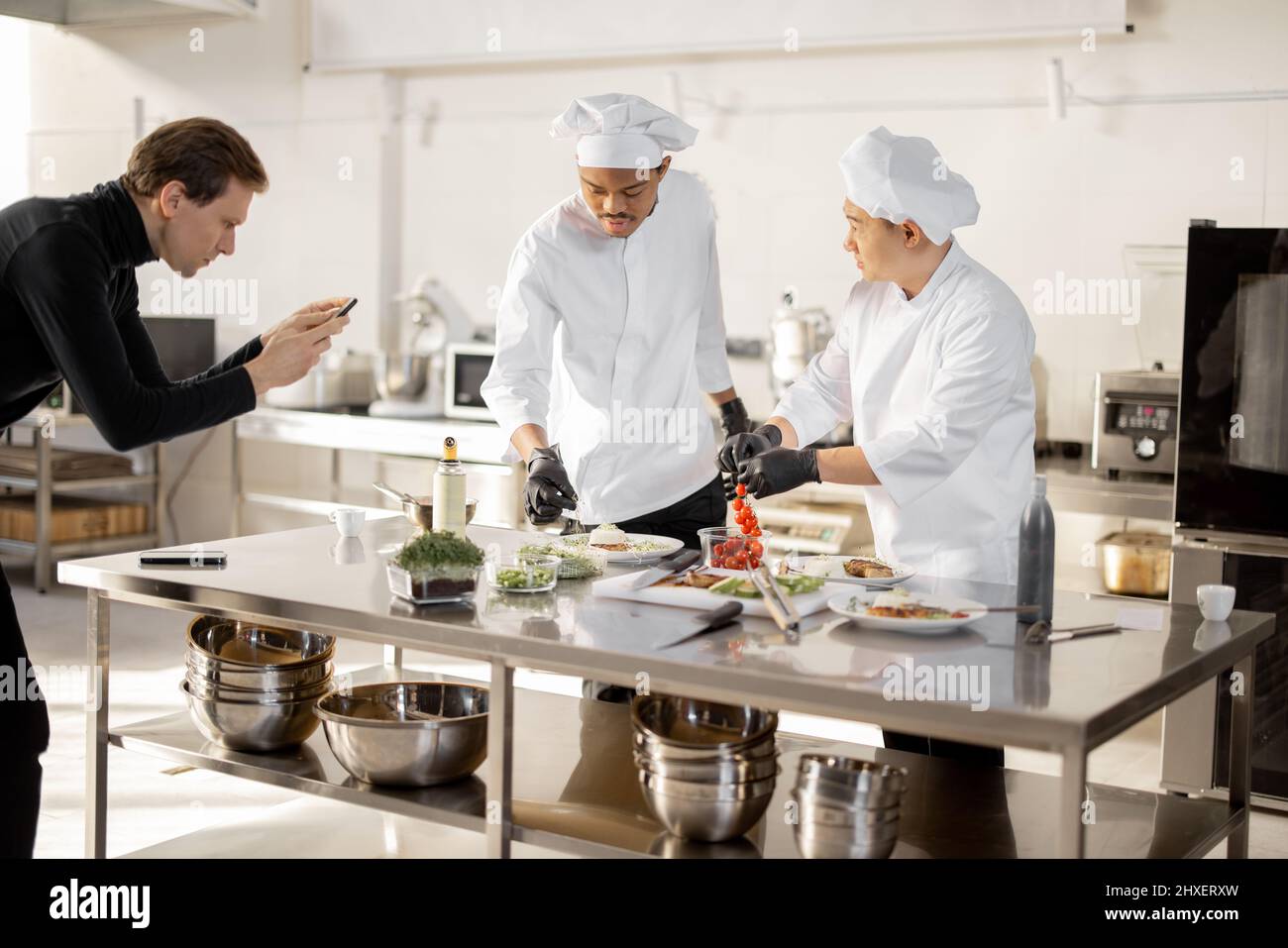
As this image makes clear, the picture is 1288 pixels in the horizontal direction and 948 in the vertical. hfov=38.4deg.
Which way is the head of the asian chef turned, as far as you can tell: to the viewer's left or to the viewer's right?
to the viewer's left

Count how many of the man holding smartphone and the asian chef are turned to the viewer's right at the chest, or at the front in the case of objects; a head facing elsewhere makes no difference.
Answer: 1

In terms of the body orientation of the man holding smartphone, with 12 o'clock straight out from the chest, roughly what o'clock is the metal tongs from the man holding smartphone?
The metal tongs is roughly at 1 o'clock from the man holding smartphone.

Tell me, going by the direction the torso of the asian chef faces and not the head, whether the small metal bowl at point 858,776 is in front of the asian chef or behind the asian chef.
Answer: in front

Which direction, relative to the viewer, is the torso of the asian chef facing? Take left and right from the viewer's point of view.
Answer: facing the viewer and to the left of the viewer

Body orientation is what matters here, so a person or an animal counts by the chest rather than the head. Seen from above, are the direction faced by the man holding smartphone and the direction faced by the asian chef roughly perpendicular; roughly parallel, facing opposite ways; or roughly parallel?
roughly parallel, facing opposite ways

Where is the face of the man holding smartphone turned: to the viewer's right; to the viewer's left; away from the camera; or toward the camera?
to the viewer's right

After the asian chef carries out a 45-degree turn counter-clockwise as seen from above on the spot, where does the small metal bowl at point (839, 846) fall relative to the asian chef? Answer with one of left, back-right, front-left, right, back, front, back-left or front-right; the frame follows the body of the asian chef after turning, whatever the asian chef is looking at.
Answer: front

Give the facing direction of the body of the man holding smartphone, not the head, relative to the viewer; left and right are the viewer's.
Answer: facing to the right of the viewer

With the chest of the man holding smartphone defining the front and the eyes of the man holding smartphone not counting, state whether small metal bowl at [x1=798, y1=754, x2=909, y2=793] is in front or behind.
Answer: in front

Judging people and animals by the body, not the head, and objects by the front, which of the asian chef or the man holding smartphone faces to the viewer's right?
the man holding smartphone

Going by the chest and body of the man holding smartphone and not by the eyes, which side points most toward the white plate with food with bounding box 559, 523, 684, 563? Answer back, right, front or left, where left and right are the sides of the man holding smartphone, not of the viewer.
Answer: front
